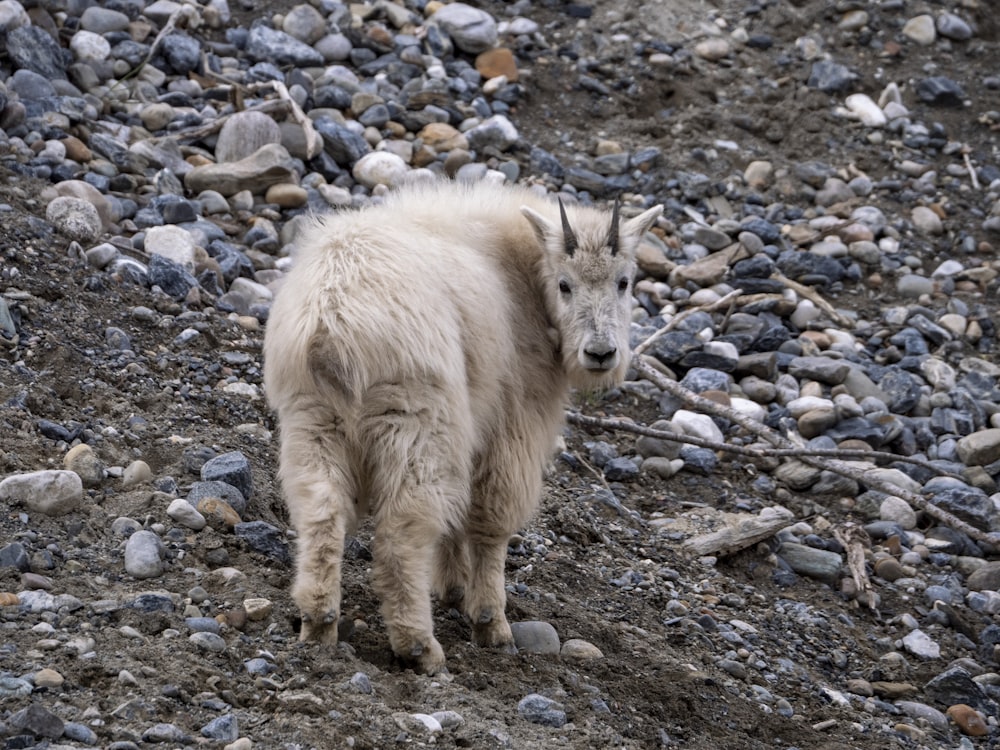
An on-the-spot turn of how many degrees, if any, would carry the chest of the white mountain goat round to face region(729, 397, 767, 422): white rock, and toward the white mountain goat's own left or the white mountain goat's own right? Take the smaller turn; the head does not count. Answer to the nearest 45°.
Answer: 0° — it already faces it

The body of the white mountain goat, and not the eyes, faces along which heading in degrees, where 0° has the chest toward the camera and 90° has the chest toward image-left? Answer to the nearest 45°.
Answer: approximately 225°

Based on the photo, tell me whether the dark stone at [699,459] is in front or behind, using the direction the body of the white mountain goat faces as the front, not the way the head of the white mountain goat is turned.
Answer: in front

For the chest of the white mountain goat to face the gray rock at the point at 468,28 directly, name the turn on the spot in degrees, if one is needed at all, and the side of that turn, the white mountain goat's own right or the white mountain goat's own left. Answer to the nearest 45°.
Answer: approximately 45° to the white mountain goat's own left

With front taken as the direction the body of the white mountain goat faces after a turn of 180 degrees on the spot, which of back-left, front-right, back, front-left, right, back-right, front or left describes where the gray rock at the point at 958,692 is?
back-left

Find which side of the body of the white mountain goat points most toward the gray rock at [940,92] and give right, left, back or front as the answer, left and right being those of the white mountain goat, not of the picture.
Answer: front

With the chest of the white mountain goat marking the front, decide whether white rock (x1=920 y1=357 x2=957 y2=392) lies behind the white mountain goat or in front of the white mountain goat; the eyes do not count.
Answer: in front

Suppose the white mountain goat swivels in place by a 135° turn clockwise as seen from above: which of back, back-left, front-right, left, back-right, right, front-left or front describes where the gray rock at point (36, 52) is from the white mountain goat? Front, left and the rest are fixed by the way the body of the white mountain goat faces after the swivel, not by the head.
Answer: back-right

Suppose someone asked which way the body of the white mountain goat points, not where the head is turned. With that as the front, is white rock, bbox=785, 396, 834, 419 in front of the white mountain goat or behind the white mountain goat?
in front

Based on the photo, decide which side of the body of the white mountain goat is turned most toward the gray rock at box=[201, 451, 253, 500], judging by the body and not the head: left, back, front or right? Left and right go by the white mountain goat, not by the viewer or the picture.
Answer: left

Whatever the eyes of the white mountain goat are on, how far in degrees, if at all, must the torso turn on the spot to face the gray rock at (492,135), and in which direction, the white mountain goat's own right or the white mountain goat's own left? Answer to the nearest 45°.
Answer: approximately 45° to the white mountain goat's own left

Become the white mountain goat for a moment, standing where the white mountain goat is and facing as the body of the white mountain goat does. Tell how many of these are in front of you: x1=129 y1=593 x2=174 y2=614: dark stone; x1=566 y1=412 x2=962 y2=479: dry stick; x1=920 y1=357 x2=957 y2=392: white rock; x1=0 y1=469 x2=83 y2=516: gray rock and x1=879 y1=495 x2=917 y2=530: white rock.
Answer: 3

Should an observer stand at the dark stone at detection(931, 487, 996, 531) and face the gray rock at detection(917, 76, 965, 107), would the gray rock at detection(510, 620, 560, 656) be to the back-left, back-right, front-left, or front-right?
back-left
